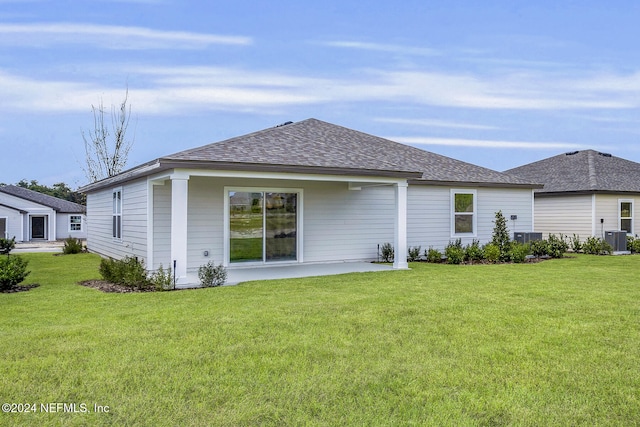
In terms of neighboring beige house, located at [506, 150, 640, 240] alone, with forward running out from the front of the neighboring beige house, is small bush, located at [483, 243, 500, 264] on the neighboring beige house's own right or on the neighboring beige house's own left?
on the neighboring beige house's own left

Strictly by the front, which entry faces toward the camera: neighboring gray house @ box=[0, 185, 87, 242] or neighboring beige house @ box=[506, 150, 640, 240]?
neighboring gray house @ box=[0, 185, 87, 242]

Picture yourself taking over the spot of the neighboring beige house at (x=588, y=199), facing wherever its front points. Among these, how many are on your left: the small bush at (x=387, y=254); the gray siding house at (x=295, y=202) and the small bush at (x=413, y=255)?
3

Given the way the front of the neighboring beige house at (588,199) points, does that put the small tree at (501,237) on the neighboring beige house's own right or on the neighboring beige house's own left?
on the neighboring beige house's own left

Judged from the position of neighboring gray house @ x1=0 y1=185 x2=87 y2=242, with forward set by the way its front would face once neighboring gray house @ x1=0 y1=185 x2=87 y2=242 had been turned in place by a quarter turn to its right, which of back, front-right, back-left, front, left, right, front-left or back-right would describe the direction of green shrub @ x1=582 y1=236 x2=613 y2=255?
back-left

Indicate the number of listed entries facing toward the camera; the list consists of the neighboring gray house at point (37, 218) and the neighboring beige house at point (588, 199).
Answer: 1

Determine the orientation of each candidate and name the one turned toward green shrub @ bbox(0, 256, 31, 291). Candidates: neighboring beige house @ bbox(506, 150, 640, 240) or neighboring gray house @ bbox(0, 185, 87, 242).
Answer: neighboring gray house @ bbox(0, 185, 87, 242)

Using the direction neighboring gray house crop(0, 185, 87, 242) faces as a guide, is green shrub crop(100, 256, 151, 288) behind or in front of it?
in front

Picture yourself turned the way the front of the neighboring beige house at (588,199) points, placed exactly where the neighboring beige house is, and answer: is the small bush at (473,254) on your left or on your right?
on your left

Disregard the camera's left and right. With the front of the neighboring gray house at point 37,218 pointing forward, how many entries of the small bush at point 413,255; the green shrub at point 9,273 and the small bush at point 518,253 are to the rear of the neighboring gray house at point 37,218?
0

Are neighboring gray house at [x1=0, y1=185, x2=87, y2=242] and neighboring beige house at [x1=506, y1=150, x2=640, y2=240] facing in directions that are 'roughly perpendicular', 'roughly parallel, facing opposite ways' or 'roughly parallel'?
roughly parallel, facing opposite ways

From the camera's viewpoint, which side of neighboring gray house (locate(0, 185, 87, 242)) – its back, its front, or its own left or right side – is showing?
front

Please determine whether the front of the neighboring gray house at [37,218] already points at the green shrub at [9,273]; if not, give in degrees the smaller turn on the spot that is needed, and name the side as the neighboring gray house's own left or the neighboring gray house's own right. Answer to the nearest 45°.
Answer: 0° — it already faces it

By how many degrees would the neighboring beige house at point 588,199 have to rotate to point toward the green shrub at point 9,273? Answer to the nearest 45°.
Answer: approximately 90° to its left

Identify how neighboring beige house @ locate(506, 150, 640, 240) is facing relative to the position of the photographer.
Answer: facing away from the viewer and to the left of the viewer
